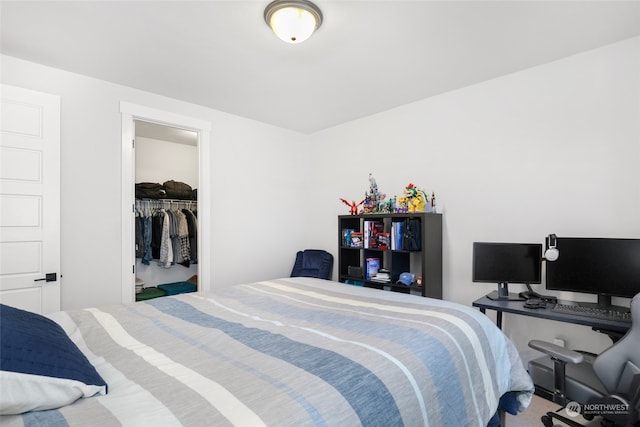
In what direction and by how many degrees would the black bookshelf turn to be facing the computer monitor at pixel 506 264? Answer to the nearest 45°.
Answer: approximately 90° to its left

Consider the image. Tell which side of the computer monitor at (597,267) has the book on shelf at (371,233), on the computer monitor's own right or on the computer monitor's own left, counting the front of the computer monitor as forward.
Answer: on the computer monitor's own right

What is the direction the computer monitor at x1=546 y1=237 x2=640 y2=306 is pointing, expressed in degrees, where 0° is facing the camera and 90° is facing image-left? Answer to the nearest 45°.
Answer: approximately 45°

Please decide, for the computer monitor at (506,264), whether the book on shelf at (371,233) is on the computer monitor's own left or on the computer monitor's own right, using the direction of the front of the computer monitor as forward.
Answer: on the computer monitor's own right

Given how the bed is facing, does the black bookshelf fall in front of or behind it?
in front
